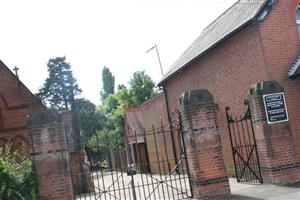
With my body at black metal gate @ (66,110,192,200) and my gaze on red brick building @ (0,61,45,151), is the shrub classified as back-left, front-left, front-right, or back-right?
back-left

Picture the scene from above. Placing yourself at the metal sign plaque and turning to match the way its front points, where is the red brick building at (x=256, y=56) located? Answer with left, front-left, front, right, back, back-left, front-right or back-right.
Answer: back

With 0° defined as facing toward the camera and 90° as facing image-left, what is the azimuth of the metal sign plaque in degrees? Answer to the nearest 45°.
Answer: approximately 0°

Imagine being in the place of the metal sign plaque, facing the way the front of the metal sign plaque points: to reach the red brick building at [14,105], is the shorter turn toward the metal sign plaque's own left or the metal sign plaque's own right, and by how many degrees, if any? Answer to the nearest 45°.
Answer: approximately 135° to the metal sign plaque's own right

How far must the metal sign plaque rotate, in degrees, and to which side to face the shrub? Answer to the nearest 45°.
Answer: approximately 45° to its right

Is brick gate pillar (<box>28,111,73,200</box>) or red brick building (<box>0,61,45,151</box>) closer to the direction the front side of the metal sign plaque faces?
the brick gate pillar

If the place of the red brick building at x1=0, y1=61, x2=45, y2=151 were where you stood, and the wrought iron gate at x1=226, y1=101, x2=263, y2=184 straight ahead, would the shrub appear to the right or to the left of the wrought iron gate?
right
